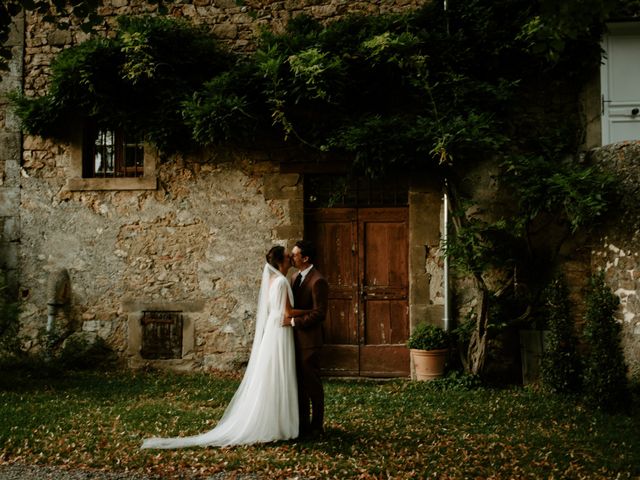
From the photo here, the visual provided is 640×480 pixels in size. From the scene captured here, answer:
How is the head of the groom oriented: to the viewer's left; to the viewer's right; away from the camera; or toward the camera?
to the viewer's left

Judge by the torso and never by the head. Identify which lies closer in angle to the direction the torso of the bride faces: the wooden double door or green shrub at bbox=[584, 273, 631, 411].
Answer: the green shrub

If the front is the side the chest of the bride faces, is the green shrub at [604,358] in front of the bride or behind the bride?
in front

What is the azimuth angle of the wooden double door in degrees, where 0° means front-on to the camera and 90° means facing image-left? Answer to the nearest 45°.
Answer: approximately 0°

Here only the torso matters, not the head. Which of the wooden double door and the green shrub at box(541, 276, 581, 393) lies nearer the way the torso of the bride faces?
the green shrub

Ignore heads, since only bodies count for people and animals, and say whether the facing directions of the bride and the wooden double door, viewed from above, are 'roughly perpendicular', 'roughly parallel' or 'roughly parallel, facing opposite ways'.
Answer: roughly perpendicular

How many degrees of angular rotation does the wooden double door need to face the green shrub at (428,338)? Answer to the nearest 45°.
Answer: approximately 45° to its left

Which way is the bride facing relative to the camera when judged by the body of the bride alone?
to the viewer's right

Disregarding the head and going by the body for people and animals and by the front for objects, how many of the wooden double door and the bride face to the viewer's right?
1

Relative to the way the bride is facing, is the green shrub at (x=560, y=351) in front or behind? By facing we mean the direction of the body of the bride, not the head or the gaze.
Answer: in front

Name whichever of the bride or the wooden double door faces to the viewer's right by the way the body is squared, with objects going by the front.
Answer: the bride
